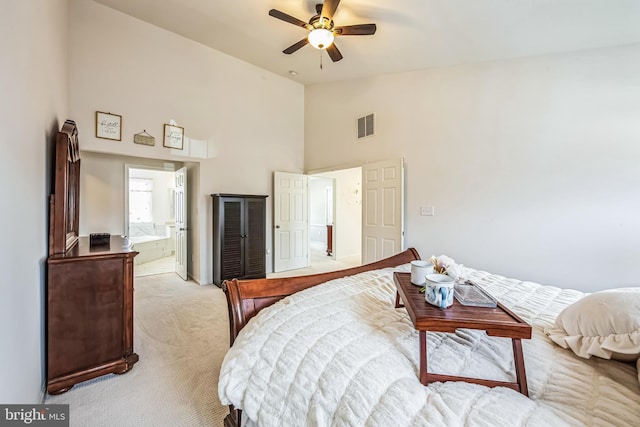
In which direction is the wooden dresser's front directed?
to the viewer's right

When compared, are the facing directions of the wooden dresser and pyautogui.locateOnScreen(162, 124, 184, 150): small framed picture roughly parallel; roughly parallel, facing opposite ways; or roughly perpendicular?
roughly perpendicular

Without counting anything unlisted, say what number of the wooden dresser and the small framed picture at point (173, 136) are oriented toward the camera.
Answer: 1

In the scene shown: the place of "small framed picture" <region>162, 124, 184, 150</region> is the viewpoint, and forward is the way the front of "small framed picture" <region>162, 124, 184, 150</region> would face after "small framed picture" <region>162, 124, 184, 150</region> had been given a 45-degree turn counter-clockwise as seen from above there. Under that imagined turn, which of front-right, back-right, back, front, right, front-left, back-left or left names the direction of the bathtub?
back-left

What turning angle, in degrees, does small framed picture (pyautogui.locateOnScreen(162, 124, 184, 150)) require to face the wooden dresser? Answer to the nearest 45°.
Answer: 0° — it already faces it

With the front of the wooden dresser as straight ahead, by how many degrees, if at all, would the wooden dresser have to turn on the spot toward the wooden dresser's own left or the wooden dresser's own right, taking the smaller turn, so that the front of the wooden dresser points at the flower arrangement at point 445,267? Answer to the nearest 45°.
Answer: approximately 45° to the wooden dresser's own right

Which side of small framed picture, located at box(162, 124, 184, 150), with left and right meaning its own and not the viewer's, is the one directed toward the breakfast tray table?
front

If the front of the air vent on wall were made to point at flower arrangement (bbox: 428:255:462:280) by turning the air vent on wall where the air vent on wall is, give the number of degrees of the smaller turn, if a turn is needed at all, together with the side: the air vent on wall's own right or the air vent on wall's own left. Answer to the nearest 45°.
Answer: approximately 45° to the air vent on wall's own left

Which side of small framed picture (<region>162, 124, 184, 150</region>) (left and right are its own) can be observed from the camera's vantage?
front

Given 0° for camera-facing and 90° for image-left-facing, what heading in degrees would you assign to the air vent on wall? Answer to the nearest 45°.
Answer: approximately 45°

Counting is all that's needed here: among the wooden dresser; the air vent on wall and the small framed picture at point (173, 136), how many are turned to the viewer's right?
1

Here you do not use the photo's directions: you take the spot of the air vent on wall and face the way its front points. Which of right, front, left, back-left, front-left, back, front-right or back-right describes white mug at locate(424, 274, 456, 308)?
front-left

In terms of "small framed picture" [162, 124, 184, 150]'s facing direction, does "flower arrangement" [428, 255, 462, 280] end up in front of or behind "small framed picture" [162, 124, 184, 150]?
in front
